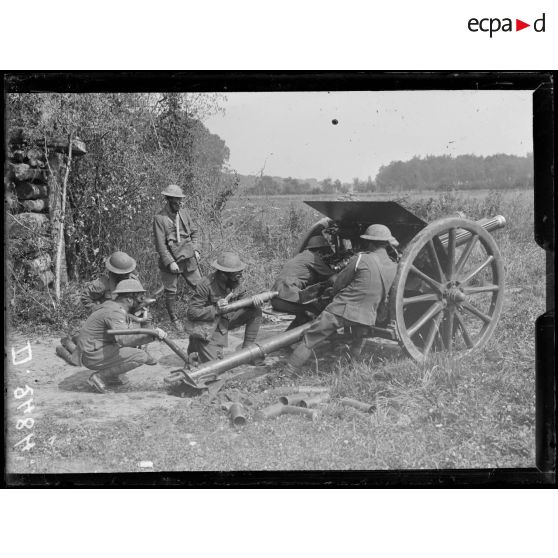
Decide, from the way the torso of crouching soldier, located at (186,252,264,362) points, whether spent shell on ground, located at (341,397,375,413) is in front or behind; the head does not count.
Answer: in front

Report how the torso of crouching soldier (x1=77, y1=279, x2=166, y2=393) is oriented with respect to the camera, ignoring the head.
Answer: to the viewer's right

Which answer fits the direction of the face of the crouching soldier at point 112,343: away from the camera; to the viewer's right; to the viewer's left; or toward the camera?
to the viewer's right

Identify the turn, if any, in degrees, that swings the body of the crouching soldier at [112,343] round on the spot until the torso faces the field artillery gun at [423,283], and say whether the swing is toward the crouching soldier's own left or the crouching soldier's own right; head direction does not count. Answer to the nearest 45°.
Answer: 0° — they already face it

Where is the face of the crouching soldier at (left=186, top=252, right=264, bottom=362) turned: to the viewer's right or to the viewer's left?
to the viewer's right

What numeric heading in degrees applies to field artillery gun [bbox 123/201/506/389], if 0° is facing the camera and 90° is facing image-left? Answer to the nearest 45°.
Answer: approximately 225°

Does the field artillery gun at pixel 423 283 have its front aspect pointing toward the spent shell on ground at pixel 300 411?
no

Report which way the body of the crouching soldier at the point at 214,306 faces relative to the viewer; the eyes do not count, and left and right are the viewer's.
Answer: facing the viewer and to the right of the viewer

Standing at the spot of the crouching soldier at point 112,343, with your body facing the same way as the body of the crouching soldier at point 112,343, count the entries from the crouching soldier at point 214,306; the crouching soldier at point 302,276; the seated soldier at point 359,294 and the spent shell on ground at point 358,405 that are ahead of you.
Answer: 4

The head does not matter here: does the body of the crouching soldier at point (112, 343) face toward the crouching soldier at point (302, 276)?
yes

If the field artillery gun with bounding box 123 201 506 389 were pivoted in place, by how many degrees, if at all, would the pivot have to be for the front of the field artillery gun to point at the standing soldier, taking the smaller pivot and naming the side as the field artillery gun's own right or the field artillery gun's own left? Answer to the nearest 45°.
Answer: approximately 135° to the field artillery gun's own left

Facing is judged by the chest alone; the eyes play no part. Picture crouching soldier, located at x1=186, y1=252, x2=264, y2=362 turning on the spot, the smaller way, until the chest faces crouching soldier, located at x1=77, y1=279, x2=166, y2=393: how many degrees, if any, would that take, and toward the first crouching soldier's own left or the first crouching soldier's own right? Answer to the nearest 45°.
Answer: approximately 135° to the first crouching soldier's own right
